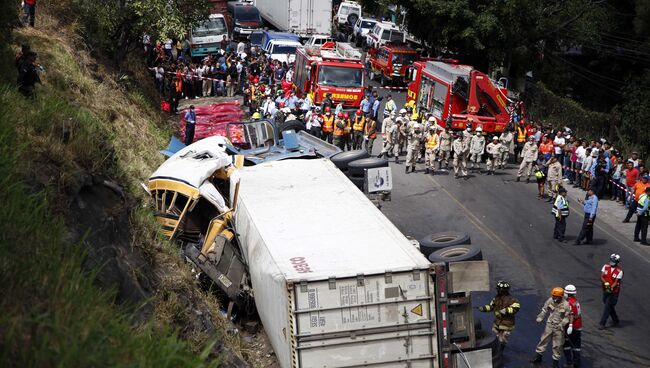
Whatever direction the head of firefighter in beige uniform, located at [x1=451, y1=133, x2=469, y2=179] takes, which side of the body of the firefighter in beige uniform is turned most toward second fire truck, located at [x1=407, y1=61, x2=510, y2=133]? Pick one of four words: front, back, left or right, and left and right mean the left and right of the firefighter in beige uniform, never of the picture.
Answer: back

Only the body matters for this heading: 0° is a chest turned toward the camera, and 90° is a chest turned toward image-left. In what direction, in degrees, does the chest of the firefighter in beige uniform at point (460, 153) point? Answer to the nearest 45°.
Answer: approximately 0°

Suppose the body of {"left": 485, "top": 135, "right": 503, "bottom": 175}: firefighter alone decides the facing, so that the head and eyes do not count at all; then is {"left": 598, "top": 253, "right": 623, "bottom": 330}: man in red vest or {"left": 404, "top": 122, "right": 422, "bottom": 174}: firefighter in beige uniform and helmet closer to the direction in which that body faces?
the man in red vest

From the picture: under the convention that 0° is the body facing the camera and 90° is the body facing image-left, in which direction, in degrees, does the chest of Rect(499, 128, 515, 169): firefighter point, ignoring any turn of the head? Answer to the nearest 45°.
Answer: approximately 45°

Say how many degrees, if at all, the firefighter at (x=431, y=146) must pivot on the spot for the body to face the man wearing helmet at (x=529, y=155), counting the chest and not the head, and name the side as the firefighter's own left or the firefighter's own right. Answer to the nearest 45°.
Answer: approximately 90° to the firefighter's own left

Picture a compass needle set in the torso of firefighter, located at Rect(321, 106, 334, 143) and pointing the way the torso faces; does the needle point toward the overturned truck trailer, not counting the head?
yes

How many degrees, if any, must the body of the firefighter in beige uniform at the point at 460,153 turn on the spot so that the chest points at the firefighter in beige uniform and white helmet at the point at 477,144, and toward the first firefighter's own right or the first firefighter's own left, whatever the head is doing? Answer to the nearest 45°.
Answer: approximately 135° to the first firefighter's own left

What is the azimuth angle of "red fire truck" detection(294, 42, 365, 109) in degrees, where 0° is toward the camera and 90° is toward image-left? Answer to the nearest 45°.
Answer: approximately 315°
